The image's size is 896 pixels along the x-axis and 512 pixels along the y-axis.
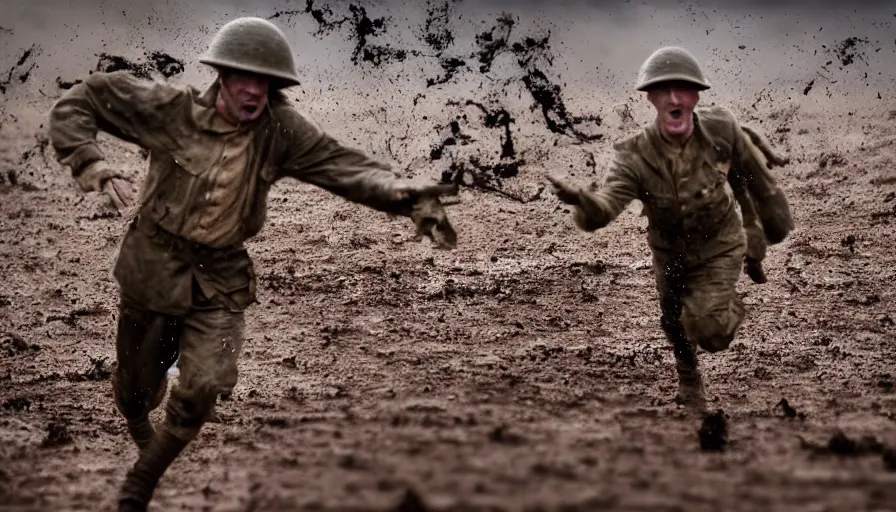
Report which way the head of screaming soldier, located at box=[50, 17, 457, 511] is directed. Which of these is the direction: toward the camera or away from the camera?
toward the camera

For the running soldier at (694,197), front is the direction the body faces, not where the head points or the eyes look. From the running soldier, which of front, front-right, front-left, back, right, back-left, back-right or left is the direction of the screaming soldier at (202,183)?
front-right

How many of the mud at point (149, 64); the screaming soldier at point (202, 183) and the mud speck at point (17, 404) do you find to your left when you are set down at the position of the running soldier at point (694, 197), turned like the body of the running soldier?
0

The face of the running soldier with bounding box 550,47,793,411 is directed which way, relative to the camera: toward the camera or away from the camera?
toward the camera

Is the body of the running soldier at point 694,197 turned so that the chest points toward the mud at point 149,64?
no

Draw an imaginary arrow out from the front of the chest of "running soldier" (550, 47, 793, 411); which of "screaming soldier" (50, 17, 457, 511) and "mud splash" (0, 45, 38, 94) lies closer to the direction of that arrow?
the screaming soldier

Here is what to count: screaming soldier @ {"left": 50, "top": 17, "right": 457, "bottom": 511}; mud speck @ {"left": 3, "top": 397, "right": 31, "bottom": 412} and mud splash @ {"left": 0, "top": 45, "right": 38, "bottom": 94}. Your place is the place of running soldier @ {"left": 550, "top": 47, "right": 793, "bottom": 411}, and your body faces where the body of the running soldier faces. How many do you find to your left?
0

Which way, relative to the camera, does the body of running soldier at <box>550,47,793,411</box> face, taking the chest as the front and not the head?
toward the camera

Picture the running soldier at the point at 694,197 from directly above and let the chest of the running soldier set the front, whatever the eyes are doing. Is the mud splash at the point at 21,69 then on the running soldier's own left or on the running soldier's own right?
on the running soldier's own right

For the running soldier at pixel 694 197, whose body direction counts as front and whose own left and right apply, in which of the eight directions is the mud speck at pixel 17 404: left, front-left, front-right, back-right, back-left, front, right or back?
right

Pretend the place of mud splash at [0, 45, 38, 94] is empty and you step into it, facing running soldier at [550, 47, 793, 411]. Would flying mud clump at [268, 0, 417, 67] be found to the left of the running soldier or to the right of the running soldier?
left

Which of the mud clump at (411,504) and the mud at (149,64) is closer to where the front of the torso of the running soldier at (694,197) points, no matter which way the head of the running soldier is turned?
the mud clump

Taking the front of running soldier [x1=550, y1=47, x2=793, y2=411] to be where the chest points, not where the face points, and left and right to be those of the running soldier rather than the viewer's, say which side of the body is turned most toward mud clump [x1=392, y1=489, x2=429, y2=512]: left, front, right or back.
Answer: front

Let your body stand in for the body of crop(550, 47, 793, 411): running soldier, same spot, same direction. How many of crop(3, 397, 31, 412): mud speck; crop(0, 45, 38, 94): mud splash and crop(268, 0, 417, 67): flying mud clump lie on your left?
0
